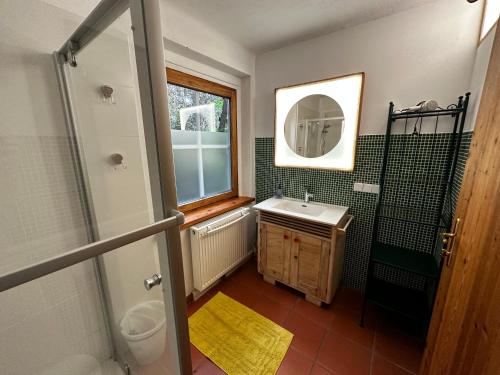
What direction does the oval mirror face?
toward the camera

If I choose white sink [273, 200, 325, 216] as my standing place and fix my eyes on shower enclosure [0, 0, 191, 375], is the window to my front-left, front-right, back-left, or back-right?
front-right

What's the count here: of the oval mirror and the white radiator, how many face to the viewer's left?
0

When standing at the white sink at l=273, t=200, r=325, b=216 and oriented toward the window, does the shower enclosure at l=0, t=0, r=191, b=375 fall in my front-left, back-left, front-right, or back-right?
front-left

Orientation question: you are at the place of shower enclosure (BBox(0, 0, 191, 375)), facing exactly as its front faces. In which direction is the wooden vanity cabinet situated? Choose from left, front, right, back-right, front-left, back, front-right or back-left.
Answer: front-left

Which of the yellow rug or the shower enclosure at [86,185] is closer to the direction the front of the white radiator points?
the yellow rug

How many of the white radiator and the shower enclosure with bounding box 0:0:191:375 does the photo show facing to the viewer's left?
0

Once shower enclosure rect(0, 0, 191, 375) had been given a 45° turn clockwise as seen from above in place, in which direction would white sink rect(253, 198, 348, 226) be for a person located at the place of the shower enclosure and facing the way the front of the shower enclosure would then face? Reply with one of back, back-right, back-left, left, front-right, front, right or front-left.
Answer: left

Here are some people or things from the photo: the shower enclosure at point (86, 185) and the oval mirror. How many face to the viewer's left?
0

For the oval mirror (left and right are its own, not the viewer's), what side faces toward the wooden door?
front

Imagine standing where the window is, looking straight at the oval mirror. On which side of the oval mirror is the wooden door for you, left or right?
right

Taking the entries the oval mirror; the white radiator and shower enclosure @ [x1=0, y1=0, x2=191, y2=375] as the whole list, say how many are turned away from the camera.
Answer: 0

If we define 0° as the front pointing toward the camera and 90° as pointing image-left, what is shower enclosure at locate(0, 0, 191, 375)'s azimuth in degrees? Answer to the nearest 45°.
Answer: approximately 315°

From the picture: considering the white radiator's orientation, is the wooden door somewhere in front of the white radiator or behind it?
in front

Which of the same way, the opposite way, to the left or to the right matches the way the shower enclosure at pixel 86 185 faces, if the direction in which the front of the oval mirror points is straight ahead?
to the left

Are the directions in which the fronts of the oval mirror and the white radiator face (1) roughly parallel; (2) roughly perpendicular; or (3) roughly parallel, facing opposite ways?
roughly perpendicular

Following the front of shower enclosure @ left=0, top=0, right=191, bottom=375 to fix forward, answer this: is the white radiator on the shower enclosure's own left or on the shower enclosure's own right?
on the shower enclosure's own left

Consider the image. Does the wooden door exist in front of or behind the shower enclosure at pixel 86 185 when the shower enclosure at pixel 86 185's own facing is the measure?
in front
